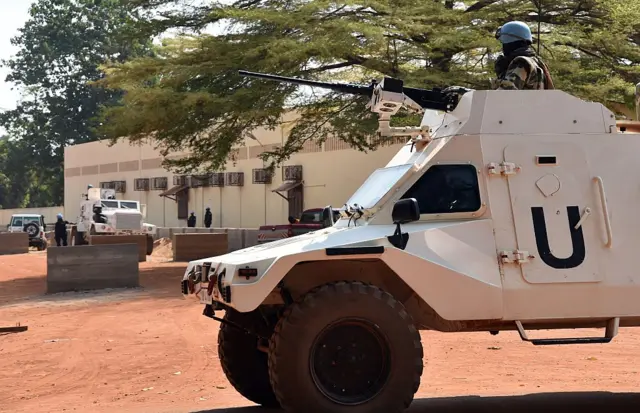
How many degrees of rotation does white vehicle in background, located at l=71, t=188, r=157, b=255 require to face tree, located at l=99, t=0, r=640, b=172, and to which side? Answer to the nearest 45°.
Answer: approximately 45° to its left

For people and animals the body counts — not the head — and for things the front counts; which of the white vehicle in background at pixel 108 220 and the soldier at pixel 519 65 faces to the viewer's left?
the soldier

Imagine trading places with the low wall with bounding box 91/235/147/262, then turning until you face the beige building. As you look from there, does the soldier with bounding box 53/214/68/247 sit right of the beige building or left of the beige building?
left

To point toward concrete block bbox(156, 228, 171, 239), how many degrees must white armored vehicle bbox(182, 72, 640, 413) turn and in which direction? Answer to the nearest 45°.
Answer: approximately 90° to its right

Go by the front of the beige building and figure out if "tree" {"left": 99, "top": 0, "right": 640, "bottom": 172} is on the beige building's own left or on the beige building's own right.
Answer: on the beige building's own left

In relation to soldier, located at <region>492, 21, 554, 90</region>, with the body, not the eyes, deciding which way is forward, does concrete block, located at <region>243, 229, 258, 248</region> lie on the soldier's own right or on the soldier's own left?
on the soldier's own right

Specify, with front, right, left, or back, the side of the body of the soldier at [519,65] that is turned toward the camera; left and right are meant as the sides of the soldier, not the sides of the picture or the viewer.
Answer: left

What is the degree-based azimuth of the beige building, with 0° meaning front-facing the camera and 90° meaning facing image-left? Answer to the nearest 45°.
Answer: approximately 45°

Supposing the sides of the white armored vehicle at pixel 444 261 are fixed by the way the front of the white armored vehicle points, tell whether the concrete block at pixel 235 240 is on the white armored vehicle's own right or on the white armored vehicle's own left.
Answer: on the white armored vehicle's own right

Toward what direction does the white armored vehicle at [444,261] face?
to the viewer's left
